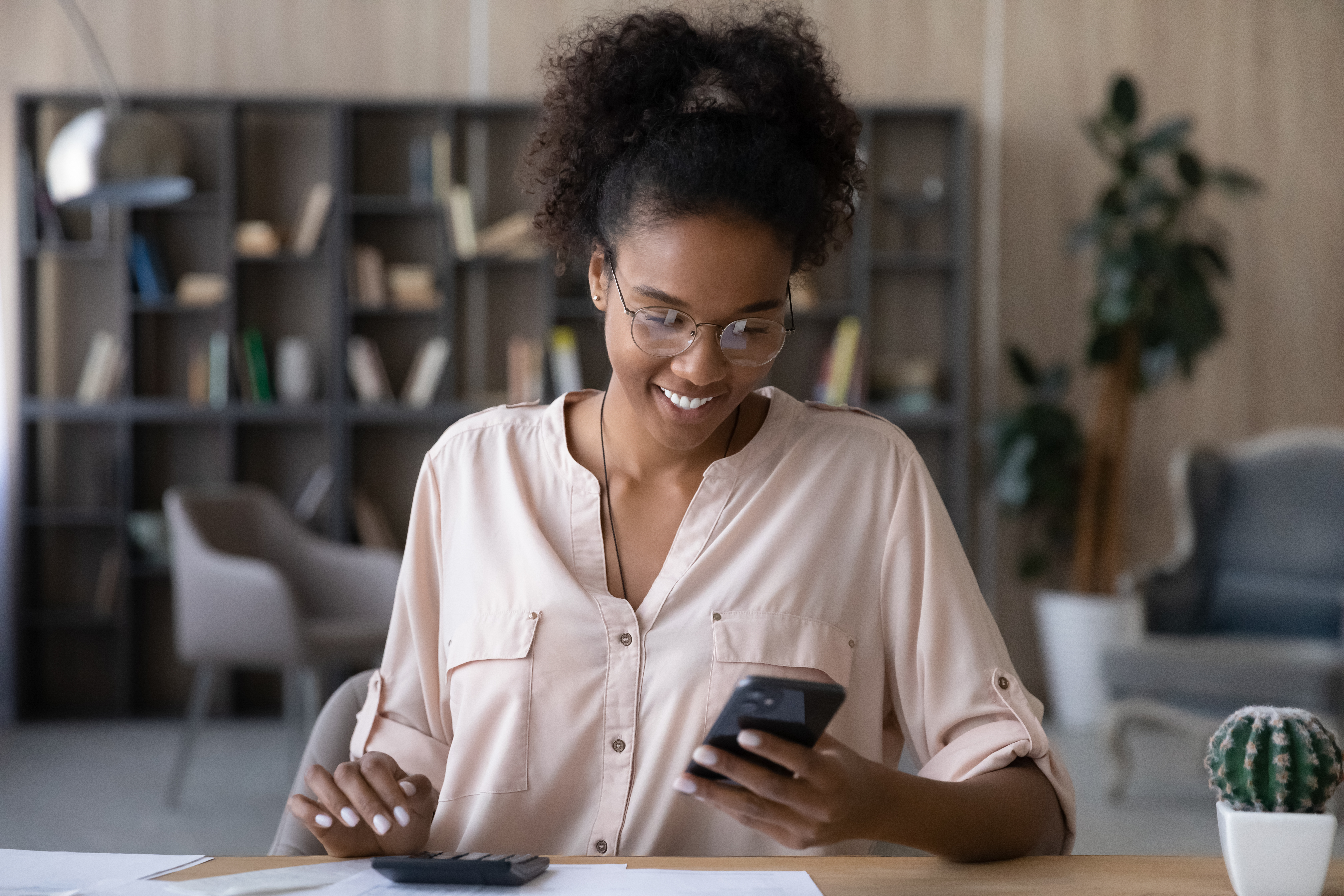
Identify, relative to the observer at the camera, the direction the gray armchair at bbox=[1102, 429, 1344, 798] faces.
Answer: facing the viewer and to the left of the viewer

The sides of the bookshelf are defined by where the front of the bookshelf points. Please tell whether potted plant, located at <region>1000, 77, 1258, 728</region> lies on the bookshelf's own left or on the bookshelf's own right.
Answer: on the bookshelf's own left

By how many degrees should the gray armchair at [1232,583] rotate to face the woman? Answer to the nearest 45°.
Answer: approximately 45° to its left

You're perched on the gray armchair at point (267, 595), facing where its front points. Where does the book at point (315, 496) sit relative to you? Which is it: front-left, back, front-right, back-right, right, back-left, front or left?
back-left

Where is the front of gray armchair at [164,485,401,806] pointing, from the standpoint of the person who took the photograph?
facing the viewer and to the right of the viewer

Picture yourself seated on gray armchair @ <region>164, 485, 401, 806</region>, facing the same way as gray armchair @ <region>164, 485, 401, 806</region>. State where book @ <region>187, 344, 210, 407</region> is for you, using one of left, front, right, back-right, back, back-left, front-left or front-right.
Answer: back-left

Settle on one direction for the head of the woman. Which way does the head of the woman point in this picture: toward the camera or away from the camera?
toward the camera

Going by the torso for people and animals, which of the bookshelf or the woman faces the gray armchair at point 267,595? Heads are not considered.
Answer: the bookshelf

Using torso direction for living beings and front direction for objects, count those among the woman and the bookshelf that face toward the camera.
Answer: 2

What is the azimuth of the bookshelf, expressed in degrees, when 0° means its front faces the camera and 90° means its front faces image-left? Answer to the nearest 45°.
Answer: approximately 0°

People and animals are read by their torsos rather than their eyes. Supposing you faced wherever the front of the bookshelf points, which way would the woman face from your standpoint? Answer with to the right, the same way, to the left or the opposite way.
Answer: the same way

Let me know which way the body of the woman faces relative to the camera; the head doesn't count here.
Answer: toward the camera

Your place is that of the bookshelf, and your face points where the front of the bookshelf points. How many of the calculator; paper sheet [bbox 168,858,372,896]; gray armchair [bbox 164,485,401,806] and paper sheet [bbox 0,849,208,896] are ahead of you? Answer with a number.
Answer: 4

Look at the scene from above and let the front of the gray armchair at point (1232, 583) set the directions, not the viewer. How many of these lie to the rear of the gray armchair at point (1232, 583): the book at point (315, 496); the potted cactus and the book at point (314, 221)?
0
